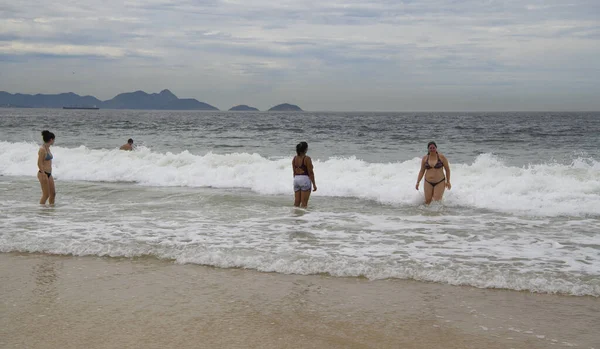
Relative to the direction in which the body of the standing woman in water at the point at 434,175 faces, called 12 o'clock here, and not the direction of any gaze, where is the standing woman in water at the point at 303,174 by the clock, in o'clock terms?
the standing woman in water at the point at 303,174 is roughly at 2 o'clock from the standing woman in water at the point at 434,175.

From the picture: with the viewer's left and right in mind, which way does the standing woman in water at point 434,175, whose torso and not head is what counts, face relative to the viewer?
facing the viewer

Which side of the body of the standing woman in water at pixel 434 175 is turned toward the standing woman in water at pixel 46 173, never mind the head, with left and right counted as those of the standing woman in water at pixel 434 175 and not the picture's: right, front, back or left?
right
